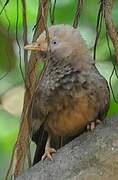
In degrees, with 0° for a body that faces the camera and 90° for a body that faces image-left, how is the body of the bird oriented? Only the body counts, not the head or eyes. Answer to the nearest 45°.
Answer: approximately 0°
